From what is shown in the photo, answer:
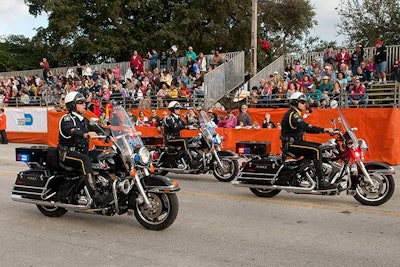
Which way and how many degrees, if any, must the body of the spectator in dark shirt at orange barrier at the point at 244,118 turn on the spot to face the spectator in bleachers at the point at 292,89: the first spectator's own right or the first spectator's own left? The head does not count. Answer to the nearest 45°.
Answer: approximately 135° to the first spectator's own left

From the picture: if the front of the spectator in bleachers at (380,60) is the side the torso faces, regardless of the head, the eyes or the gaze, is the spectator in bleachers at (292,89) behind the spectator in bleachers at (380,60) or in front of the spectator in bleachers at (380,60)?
in front

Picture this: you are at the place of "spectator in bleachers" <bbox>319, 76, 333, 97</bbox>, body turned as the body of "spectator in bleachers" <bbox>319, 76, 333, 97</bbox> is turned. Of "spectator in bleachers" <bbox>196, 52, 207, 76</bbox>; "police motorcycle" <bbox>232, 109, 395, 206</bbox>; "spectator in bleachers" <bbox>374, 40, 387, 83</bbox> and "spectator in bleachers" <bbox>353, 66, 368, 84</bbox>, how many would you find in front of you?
1

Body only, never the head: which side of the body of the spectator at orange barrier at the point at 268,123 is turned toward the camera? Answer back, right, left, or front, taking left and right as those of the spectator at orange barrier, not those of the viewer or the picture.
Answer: front

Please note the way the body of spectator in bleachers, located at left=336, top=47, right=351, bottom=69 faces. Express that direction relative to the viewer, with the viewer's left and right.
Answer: facing the viewer

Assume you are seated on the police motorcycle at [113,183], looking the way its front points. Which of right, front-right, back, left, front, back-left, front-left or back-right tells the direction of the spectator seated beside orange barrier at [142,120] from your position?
back-left

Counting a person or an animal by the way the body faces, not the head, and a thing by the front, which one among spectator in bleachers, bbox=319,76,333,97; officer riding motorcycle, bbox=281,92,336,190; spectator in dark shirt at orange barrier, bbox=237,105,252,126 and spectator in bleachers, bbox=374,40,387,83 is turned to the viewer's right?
the officer riding motorcycle

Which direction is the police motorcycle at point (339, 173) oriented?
to the viewer's right

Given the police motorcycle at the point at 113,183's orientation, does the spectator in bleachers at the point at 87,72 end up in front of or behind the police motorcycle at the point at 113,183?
behind

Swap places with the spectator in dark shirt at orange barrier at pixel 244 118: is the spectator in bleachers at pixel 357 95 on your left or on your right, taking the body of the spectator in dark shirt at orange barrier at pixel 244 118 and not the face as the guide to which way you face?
on your left

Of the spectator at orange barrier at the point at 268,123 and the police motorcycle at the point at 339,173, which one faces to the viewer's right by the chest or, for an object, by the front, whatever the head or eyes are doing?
the police motorcycle

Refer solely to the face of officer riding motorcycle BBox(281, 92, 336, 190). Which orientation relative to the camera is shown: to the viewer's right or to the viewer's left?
to the viewer's right

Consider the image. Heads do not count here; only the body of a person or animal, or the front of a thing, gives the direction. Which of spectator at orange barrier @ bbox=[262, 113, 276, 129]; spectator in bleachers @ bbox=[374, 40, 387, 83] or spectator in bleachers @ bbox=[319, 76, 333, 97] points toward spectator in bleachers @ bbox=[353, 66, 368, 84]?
spectator in bleachers @ bbox=[374, 40, 387, 83]

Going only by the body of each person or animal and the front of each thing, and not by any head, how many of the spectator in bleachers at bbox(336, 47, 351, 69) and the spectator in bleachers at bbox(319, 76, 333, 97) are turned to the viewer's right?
0

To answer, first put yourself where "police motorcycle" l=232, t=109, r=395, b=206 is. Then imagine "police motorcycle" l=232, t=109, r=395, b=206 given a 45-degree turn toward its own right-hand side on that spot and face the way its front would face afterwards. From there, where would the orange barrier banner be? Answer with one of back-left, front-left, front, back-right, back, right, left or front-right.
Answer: back-left

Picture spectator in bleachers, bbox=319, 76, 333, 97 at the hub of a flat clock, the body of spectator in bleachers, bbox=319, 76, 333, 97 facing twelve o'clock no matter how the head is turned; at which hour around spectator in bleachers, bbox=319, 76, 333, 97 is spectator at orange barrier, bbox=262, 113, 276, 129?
spectator at orange barrier, bbox=262, 113, 276, 129 is roughly at 2 o'clock from spectator in bleachers, bbox=319, 76, 333, 97.

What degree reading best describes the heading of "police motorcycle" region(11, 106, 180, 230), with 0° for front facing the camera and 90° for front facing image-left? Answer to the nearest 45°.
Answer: approximately 315°

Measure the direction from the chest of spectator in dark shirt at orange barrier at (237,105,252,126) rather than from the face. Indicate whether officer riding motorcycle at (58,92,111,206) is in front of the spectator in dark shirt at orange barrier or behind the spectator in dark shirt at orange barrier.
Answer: in front
